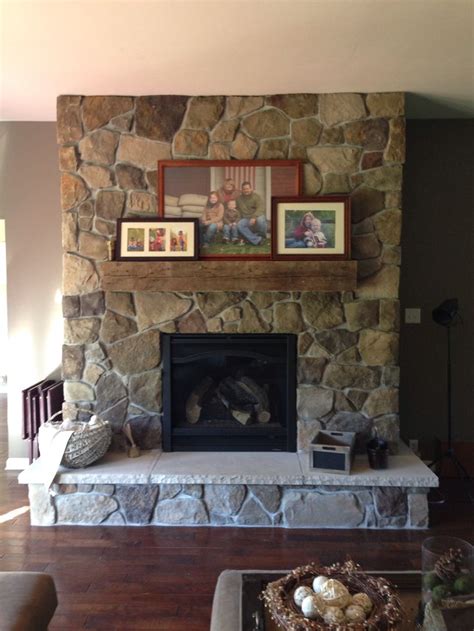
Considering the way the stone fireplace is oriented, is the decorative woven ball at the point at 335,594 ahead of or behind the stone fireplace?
ahead

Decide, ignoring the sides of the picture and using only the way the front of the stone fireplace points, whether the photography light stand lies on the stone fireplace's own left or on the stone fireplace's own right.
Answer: on the stone fireplace's own left

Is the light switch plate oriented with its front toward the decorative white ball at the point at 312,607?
yes

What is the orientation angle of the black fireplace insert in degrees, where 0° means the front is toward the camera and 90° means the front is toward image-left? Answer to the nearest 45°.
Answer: approximately 0°
